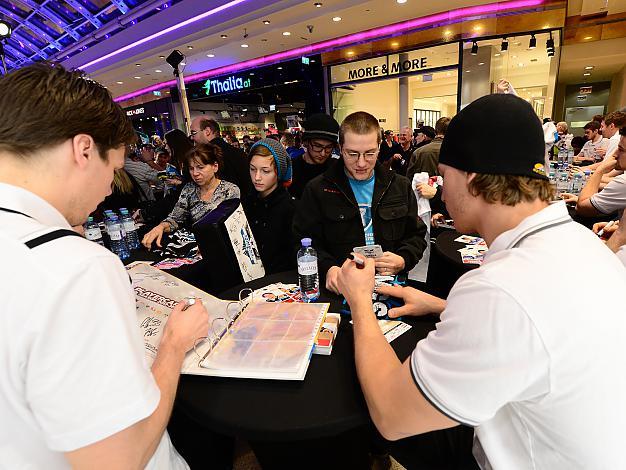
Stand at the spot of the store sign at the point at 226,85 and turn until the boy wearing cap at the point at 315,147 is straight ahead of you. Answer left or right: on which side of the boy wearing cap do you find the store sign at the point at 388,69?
left

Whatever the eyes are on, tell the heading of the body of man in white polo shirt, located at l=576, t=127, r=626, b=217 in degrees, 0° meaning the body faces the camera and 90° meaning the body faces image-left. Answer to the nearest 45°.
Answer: approximately 90°

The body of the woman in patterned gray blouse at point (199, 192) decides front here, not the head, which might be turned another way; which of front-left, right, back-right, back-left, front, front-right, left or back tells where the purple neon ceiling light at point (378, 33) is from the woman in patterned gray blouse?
back

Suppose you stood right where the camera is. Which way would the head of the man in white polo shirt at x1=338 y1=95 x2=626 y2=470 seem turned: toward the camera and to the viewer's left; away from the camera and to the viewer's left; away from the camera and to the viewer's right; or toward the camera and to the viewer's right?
away from the camera and to the viewer's left

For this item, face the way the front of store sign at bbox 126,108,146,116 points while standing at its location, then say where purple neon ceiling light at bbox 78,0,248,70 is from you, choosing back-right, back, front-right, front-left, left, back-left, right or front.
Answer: front-left

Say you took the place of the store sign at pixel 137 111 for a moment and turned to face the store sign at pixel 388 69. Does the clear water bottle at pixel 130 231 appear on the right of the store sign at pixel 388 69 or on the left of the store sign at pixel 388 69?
right

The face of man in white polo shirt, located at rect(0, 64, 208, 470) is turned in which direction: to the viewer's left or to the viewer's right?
to the viewer's right

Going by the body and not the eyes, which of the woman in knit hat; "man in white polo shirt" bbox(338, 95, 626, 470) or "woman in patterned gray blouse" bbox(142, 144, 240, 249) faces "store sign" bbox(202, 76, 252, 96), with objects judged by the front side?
the man in white polo shirt

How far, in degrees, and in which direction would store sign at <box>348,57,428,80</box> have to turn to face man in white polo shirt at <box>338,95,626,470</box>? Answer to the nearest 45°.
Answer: approximately 45° to its left

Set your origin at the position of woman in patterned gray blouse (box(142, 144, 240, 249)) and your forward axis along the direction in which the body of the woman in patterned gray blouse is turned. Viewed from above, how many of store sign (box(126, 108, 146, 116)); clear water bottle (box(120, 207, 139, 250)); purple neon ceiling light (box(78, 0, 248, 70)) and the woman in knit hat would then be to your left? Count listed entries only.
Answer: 1

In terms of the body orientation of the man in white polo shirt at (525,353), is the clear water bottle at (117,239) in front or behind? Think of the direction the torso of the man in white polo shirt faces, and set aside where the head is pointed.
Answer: in front

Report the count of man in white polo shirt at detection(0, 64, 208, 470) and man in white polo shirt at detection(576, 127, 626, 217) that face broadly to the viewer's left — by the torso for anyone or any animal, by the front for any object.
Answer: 1

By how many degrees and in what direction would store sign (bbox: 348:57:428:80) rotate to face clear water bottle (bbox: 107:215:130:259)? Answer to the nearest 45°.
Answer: approximately 45° to its left
